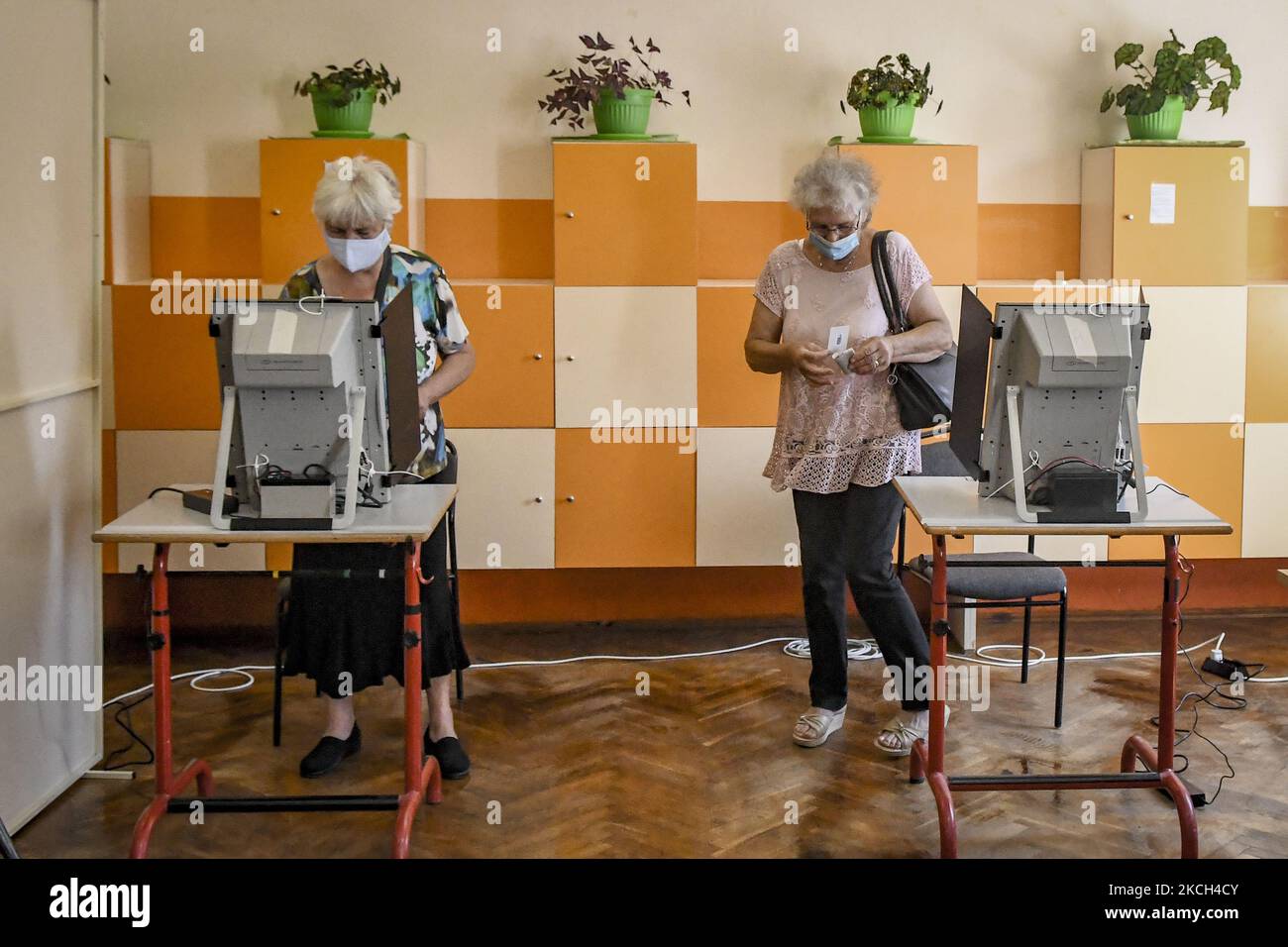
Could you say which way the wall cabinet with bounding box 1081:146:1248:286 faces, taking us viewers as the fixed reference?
facing the viewer

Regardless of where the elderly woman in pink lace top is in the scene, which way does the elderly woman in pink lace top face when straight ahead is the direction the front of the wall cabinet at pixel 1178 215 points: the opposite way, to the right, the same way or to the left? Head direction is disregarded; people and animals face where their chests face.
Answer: the same way

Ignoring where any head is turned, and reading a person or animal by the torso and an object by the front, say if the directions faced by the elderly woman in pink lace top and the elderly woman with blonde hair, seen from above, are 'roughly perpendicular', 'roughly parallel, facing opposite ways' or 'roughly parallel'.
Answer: roughly parallel

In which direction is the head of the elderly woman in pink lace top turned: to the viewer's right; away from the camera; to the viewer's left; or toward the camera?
toward the camera

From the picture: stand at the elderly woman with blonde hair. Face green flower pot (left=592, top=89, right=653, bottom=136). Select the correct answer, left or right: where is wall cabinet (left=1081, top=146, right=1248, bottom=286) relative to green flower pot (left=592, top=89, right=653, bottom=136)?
right

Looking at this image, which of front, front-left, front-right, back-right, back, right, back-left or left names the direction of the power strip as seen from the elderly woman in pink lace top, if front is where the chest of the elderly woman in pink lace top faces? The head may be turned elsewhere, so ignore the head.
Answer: back-left

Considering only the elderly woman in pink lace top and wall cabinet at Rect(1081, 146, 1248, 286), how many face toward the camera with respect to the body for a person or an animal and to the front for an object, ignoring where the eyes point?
2

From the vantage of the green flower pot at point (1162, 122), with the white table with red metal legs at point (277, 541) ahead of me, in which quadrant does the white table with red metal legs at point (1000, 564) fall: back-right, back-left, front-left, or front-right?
front-left

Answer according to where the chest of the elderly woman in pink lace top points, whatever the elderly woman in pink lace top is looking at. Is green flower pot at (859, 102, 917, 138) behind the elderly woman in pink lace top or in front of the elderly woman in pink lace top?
behind

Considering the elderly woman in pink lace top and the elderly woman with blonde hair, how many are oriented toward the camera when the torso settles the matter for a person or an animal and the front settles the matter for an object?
2

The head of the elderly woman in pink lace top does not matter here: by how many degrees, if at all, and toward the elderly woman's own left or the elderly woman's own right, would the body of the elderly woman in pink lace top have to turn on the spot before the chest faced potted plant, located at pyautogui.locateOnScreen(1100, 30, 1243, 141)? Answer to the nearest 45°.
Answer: approximately 135° to the elderly woman's own left

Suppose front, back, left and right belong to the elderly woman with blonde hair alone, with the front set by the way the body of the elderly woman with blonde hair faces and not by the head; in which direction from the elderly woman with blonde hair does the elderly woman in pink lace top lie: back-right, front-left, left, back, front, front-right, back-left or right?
left

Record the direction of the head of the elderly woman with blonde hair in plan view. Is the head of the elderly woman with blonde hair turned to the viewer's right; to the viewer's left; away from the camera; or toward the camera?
toward the camera

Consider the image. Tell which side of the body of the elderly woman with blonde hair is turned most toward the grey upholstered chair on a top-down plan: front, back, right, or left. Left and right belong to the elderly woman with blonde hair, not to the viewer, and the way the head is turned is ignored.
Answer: left
